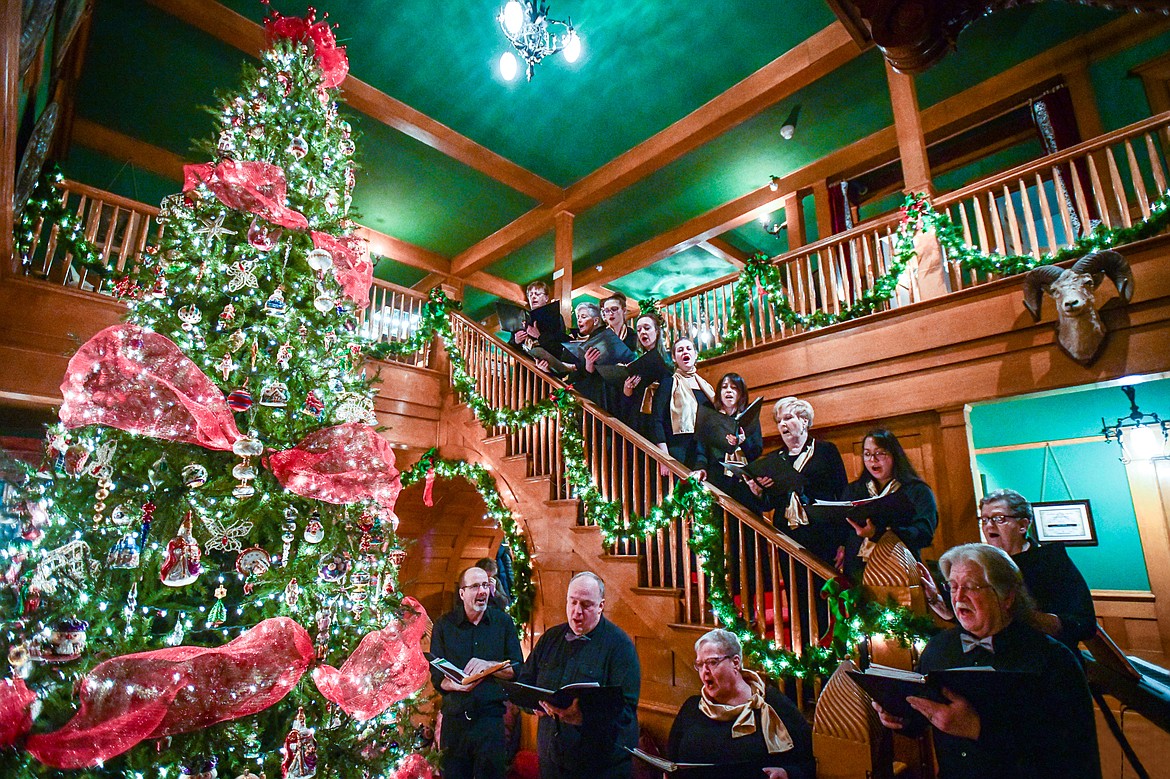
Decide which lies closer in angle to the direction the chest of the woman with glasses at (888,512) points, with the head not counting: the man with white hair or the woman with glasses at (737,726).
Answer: the woman with glasses

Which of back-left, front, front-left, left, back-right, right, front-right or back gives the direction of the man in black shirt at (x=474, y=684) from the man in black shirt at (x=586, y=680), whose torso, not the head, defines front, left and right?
right

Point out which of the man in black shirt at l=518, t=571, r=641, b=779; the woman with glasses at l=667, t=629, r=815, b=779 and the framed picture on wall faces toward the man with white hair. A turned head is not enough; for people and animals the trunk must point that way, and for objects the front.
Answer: the framed picture on wall

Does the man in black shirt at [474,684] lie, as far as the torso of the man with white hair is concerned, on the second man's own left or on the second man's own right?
on the second man's own right

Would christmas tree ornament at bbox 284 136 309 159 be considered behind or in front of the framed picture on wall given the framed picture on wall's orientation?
in front

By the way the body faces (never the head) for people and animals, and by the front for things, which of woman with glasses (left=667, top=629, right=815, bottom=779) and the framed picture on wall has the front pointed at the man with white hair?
the framed picture on wall

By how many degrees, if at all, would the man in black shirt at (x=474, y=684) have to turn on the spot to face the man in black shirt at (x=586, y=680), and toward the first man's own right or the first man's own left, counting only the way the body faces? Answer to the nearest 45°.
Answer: approximately 45° to the first man's own left

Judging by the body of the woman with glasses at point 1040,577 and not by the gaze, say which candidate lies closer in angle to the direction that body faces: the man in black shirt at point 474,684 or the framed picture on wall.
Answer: the man in black shirt

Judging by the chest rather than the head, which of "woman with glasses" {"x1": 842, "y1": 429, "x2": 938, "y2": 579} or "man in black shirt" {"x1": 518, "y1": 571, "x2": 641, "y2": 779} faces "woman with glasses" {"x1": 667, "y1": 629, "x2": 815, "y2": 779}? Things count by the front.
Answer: "woman with glasses" {"x1": 842, "y1": 429, "x2": 938, "y2": 579}

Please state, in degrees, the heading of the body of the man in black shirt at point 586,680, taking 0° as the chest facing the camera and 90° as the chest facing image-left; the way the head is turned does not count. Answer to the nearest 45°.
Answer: approximately 45°
